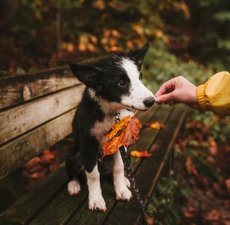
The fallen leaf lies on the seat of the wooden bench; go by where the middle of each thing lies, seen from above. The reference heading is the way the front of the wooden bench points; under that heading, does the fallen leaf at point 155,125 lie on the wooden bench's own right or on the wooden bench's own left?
on the wooden bench's own left

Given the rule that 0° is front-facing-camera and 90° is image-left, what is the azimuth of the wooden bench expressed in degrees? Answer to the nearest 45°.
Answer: approximately 315°

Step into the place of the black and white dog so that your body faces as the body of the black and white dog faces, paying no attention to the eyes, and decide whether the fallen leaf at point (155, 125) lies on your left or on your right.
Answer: on your left

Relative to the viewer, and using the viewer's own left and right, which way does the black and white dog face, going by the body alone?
facing the viewer and to the right of the viewer
